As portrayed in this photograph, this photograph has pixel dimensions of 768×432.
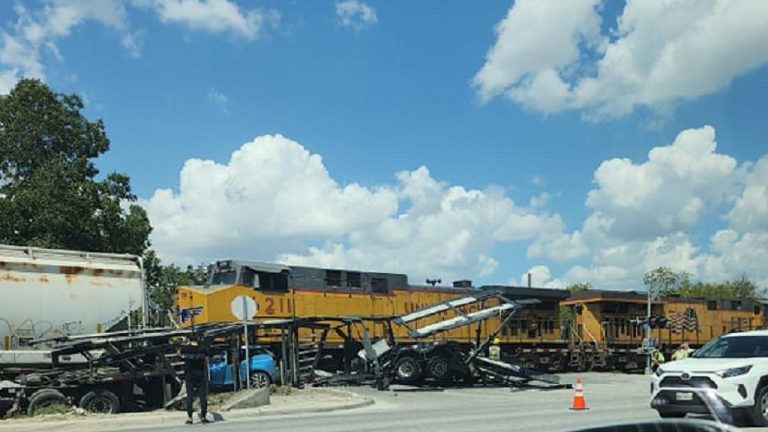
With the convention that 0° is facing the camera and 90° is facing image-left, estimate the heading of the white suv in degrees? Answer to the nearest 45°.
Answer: approximately 45°

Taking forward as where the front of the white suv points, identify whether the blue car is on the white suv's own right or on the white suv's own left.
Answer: on the white suv's own right

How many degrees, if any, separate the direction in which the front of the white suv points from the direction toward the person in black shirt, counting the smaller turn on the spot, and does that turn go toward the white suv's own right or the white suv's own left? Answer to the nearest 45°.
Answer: approximately 45° to the white suv's own right

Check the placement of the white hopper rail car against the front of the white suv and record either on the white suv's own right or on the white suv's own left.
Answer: on the white suv's own right

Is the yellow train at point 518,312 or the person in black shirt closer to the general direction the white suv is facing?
the person in black shirt

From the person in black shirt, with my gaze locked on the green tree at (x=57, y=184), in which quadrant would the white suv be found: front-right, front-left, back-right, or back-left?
back-right

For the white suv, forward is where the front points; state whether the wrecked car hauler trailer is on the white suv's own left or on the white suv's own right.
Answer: on the white suv's own right

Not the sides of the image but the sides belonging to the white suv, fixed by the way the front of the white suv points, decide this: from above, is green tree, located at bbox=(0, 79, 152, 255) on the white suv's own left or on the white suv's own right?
on the white suv's own right
